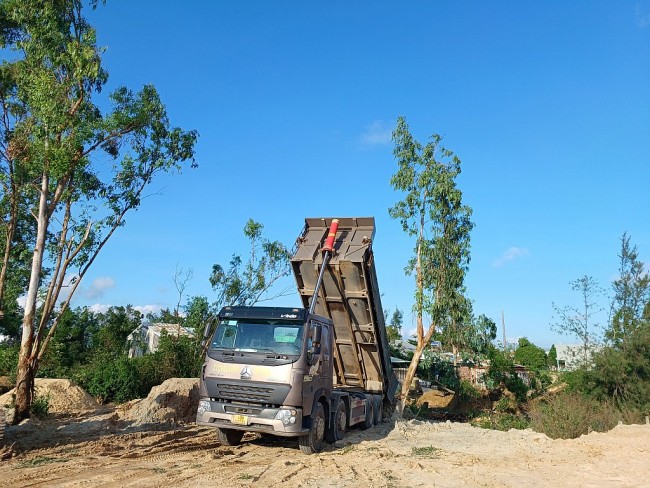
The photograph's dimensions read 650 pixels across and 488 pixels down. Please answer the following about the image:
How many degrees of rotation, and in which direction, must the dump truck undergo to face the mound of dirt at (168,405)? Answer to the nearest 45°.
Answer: approximately 90° to its right

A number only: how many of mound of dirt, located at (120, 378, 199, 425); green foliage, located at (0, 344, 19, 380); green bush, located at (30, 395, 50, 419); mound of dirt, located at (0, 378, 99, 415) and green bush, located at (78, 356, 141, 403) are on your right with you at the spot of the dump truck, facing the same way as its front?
5

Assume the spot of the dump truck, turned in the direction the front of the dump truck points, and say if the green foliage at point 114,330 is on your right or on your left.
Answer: on your right

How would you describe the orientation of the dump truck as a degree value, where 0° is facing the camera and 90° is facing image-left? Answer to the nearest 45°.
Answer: approximately 45°

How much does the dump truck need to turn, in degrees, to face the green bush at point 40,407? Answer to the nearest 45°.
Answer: approximately 90° to its right

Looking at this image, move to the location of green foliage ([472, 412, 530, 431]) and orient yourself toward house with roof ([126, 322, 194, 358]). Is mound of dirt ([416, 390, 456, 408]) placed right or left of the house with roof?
right

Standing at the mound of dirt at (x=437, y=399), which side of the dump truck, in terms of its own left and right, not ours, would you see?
back

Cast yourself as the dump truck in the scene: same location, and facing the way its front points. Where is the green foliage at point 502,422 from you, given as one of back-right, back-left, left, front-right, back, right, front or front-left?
back

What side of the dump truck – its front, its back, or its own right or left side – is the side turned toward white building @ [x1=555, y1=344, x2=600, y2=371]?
back

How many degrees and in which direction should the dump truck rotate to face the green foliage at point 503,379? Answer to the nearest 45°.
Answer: approximately 180°
